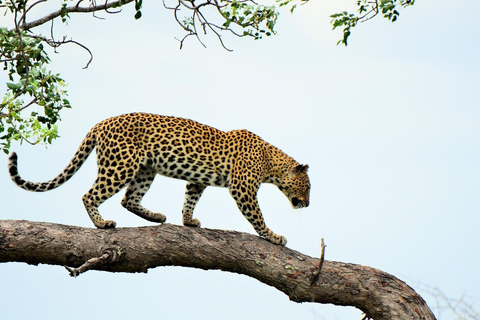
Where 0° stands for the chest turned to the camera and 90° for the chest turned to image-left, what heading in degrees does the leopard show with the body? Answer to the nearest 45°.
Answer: approximately 270°
